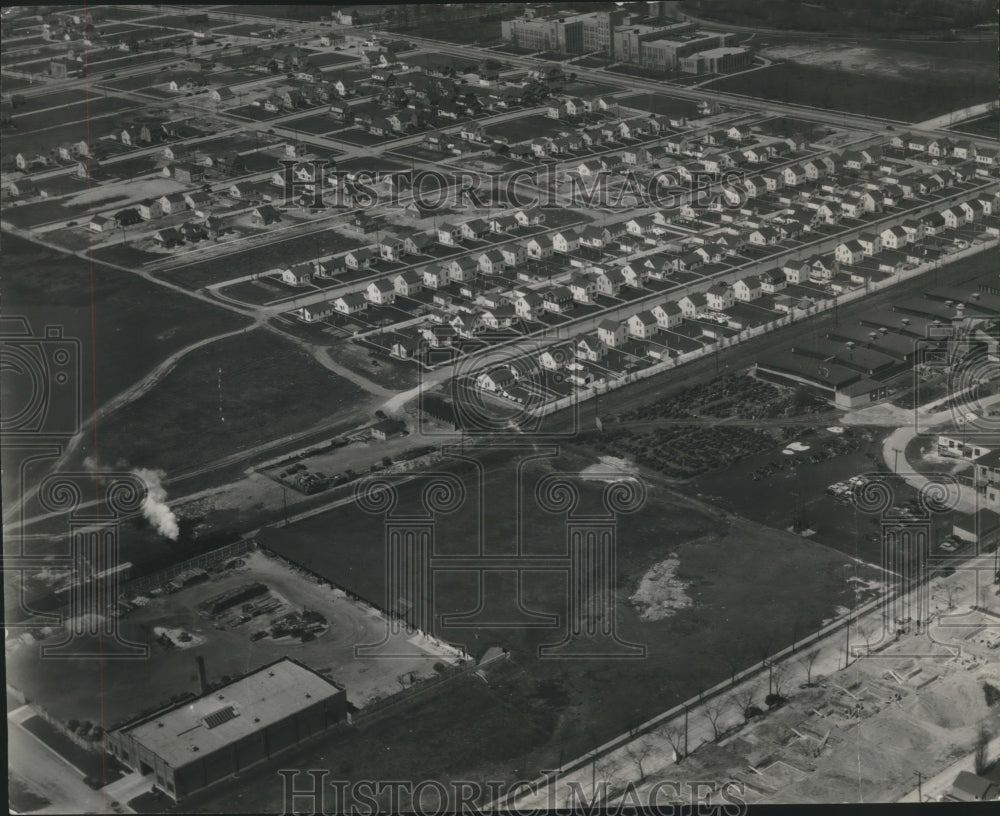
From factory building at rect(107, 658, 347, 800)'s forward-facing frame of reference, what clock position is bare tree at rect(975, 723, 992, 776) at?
The bare tree is roughly at 8 o'clock from the factory building.

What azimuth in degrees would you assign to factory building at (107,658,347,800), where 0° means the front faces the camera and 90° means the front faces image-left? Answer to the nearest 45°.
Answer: approximately 45°

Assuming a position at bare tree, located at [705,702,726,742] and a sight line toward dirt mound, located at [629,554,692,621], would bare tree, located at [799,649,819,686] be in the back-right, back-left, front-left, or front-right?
front-right

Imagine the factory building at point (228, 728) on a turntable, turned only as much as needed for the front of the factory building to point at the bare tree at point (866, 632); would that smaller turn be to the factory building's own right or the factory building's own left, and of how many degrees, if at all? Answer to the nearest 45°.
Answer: approximately 135° to the factory building's own left

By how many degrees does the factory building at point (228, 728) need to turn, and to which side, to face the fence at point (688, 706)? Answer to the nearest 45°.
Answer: approximately 135° to its left

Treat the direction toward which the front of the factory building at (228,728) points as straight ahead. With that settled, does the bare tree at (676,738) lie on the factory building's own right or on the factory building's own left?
on the factory building's own left

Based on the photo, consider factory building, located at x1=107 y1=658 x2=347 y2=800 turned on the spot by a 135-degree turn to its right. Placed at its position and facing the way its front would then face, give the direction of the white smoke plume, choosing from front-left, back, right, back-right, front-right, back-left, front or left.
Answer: front

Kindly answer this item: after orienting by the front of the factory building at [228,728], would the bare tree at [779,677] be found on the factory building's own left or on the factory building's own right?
on the factory building's own left
